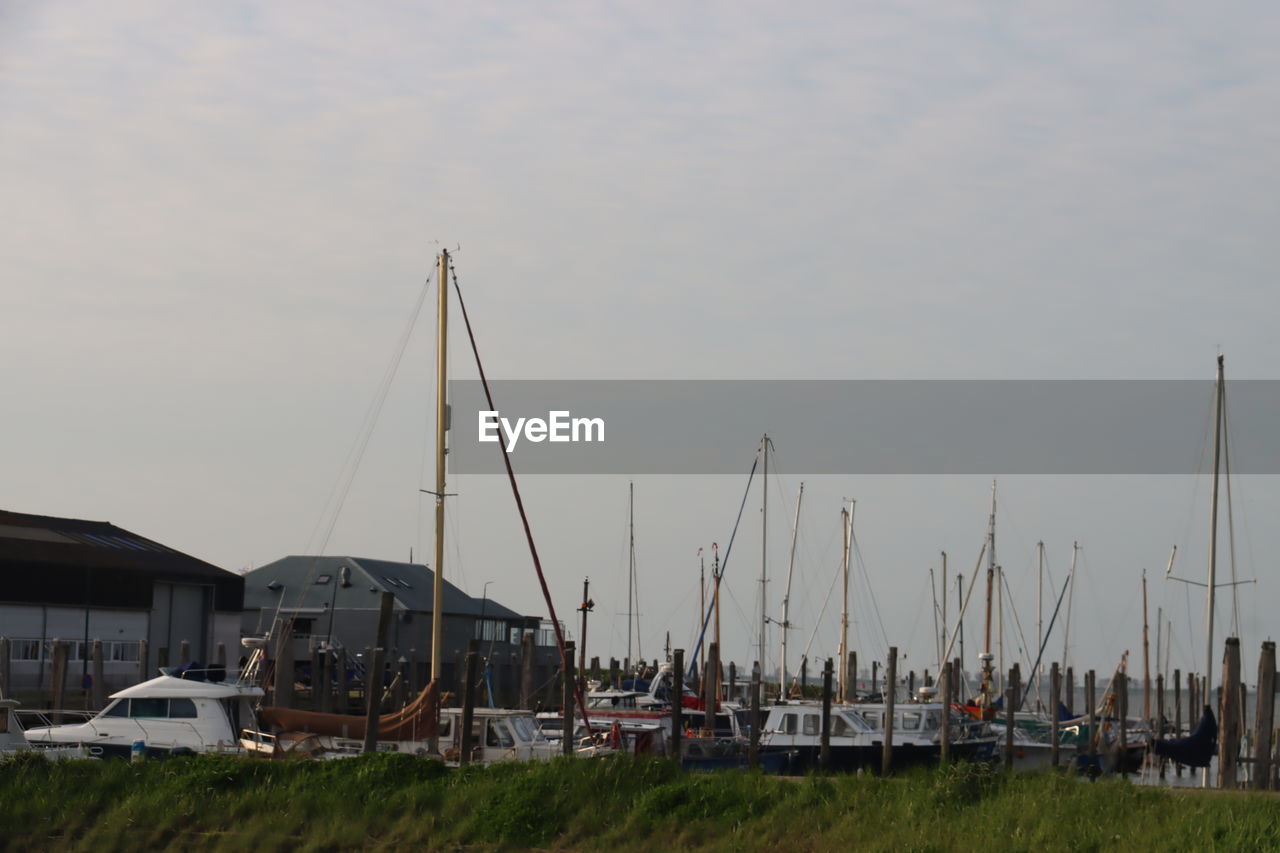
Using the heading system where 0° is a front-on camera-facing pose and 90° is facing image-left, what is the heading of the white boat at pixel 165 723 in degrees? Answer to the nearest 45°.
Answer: approximately 90°

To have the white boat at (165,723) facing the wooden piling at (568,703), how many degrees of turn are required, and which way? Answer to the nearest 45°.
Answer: approximately 180°

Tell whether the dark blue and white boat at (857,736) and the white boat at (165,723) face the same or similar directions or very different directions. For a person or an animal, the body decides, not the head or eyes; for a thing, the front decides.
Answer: very different directions

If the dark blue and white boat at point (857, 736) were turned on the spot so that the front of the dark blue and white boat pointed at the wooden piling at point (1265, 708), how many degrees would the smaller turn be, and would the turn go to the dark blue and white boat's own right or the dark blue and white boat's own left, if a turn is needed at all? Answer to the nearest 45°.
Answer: approximately 45° to the dark blue and white boat's own right

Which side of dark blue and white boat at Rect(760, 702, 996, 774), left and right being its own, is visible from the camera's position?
right

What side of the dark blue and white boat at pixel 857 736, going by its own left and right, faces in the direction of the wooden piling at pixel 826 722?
right

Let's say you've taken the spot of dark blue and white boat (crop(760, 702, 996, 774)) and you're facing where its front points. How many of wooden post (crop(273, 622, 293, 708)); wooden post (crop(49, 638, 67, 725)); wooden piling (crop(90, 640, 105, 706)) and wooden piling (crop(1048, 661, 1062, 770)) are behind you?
3

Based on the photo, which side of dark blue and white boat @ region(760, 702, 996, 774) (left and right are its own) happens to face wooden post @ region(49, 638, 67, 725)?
back

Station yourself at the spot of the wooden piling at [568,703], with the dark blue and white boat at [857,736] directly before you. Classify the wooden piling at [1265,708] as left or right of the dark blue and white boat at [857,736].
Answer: right
